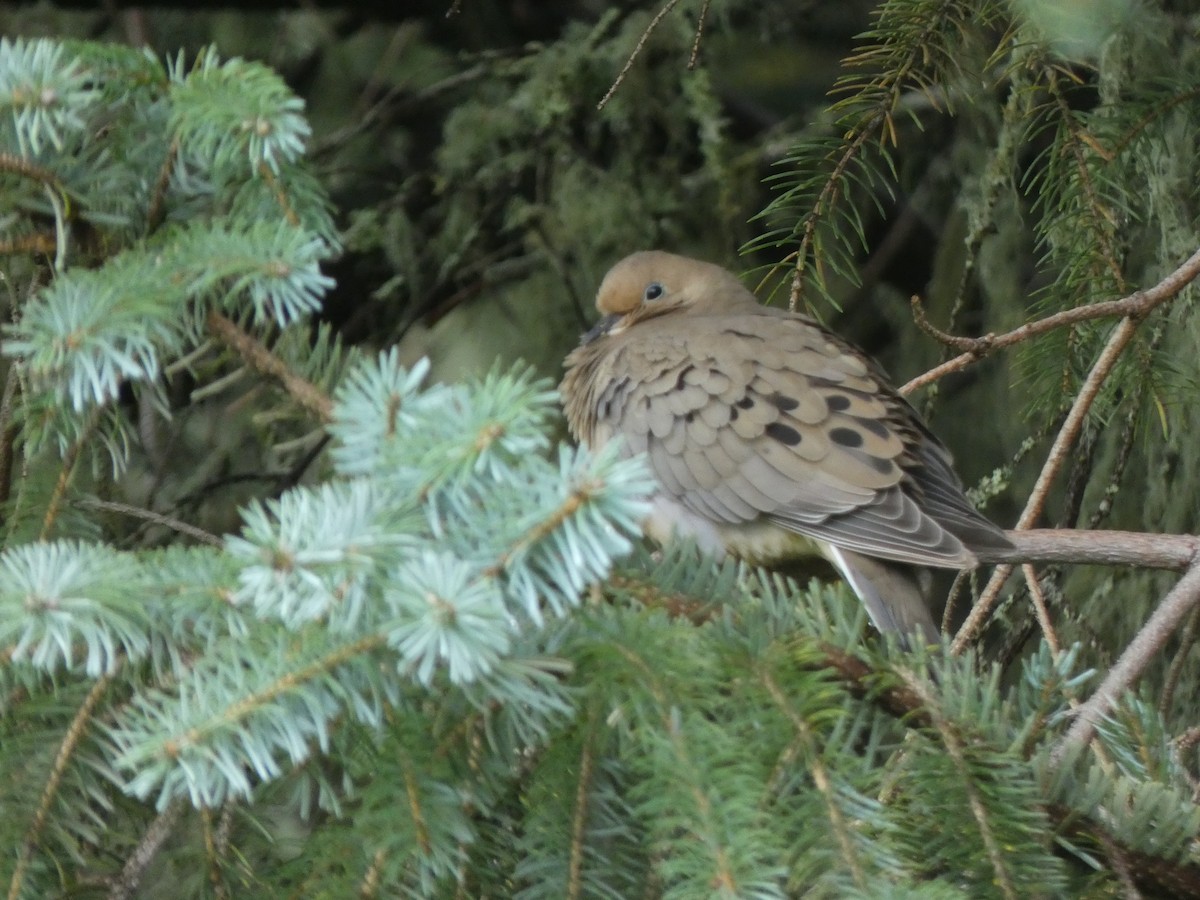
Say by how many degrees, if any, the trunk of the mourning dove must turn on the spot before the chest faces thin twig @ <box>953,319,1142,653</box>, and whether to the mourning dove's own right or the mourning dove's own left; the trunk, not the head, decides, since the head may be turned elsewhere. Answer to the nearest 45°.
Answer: approximately 135° to the mourning dove's own left

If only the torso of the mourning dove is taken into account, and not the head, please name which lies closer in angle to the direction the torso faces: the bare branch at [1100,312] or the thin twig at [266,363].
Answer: the thin twig

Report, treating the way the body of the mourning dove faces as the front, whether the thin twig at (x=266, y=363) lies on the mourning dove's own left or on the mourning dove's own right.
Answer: on the mourning dove's own left

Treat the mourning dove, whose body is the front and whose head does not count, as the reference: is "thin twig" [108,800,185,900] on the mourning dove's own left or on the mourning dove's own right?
on the mourning dove's own left

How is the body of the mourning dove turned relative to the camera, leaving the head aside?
to the viewer's left

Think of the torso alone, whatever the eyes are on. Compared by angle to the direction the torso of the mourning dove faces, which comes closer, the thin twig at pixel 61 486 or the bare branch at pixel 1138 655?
the thin twig

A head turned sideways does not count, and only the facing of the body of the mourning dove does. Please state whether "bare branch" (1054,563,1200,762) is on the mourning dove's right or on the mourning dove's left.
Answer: on the mourning dove's left
